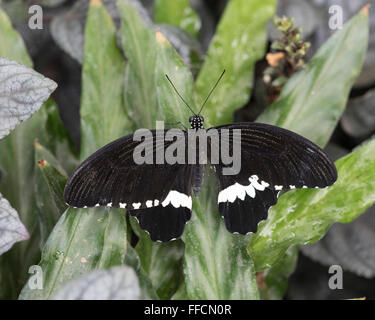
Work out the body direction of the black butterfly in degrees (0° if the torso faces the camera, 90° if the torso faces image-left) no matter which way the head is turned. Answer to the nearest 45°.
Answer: approximately 180°
